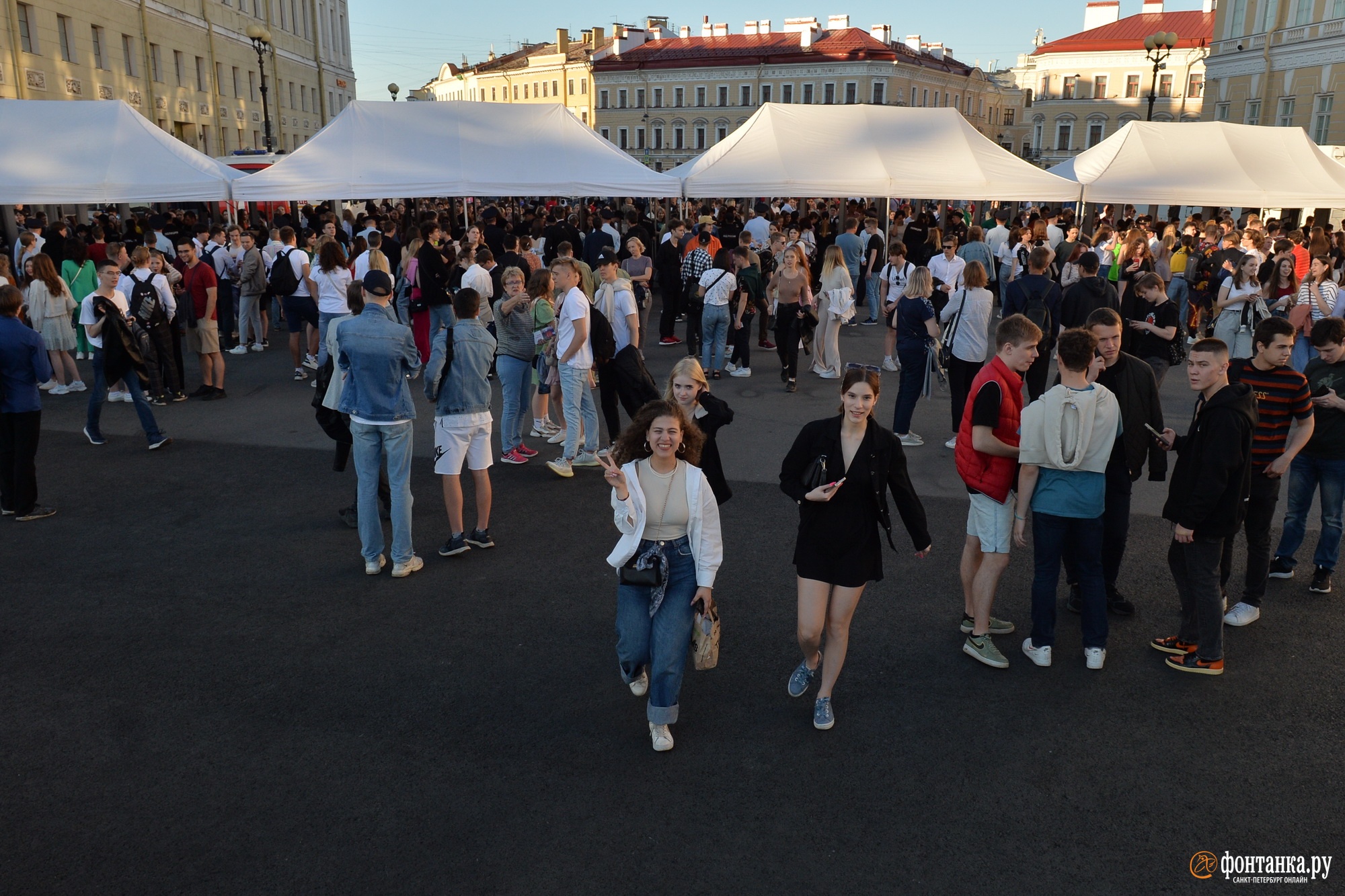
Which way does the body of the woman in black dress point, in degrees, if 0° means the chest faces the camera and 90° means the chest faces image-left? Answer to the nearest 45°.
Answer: approximately 0°

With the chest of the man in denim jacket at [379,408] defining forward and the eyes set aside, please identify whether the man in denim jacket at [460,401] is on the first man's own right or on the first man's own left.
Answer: on the first man's own right

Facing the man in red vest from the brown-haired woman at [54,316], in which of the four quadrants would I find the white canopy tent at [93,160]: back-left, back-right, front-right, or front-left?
back-left

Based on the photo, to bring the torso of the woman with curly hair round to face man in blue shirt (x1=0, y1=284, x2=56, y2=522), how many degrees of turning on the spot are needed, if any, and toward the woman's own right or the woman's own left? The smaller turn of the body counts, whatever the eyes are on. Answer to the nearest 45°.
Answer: approximately 135° to the woman's own right

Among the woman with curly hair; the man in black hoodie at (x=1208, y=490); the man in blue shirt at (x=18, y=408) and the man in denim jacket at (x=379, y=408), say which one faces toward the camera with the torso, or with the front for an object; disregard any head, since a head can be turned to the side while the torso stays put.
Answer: the woman with curly hair

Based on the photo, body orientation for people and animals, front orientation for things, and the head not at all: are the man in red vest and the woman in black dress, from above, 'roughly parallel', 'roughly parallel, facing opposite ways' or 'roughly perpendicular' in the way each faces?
roughly perpendicular

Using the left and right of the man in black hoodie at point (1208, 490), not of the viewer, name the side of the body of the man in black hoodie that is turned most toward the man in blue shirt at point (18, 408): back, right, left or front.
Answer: front

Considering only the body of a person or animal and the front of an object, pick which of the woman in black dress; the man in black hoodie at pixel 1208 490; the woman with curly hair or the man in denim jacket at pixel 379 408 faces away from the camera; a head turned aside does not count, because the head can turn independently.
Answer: the man in denim jacket

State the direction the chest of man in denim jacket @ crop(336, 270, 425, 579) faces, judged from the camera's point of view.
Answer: away from the camera

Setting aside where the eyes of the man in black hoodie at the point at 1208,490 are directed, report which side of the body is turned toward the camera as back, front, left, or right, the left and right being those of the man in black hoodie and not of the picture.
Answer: left

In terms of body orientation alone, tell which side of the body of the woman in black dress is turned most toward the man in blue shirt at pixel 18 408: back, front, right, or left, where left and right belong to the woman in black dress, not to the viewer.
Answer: right

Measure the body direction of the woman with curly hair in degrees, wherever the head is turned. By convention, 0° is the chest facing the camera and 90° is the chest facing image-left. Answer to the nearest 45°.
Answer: approximately 0°
